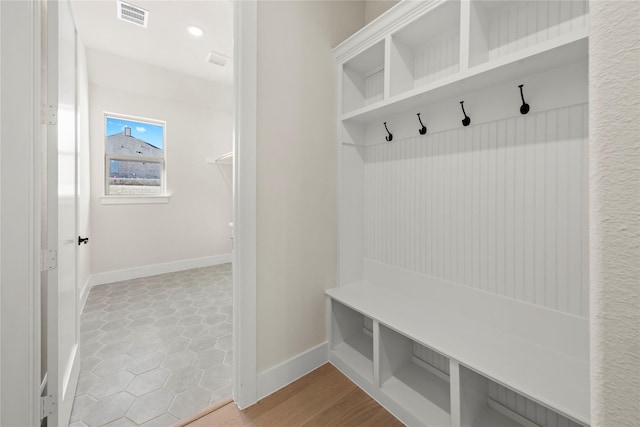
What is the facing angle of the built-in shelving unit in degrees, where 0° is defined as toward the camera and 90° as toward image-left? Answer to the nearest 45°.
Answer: approximately 45°

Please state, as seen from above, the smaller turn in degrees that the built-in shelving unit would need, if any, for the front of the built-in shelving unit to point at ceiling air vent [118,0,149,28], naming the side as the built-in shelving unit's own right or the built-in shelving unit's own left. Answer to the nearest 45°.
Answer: approximately 45° to the built-in shelving unit's own right
